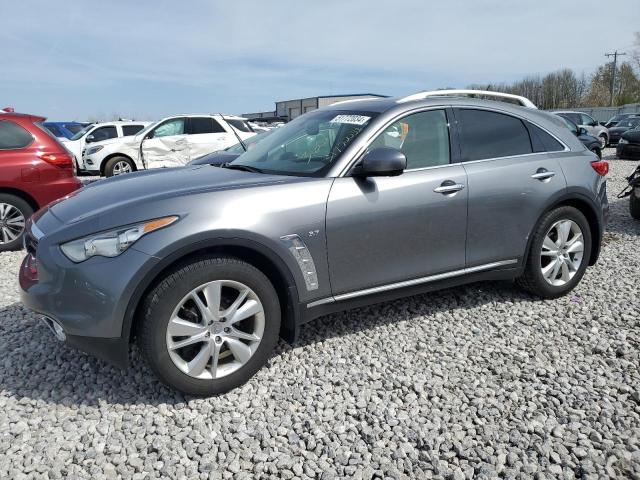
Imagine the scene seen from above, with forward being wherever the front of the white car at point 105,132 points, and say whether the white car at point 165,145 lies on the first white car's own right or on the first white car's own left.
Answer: on the first white car's own left

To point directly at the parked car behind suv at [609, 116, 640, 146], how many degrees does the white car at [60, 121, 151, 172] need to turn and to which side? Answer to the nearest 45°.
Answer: approximately 135° to its left

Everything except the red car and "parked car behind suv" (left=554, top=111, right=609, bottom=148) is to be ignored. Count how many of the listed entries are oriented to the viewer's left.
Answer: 1

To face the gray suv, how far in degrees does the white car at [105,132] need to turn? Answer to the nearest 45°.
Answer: approximately 45° to its left

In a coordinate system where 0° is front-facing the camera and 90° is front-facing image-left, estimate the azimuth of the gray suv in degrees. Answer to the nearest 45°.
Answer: approximately 45°

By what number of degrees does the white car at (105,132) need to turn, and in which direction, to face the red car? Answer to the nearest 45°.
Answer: approximately 45° to its left

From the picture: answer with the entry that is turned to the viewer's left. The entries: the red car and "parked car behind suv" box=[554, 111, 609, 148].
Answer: the red car
